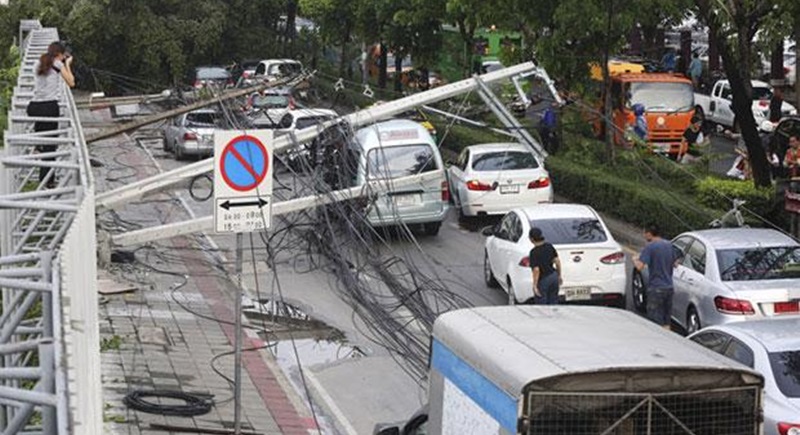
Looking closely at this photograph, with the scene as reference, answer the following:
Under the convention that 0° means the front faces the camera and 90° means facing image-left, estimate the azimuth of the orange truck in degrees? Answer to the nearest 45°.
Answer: approximately 315°

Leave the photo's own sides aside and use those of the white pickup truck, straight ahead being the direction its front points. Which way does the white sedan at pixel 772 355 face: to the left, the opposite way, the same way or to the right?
the opposite way

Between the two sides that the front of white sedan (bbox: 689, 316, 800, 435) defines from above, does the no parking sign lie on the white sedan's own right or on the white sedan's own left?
on the white sedan's own left

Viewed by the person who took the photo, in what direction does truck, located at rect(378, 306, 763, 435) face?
facing away from the viewer and to the left of the viewer

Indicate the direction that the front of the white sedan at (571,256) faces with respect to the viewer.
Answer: facing away from the viewer and to the left of the viewer

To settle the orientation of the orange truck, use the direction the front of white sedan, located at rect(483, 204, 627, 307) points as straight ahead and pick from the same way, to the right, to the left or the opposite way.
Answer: the opposite way

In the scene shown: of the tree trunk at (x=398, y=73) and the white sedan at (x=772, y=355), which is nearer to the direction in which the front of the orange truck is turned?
the white sedan
